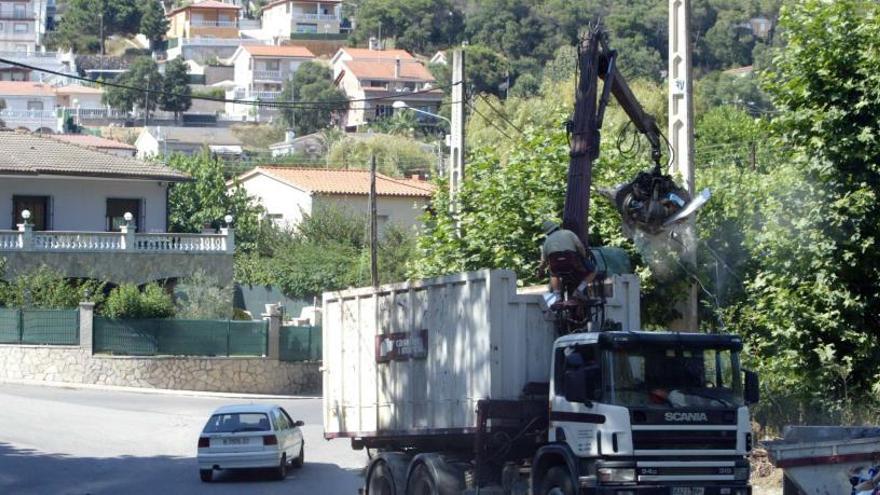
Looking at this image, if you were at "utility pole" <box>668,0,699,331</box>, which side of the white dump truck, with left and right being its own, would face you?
left

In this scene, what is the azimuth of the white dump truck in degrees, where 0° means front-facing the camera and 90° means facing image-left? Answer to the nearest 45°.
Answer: approximately 315°

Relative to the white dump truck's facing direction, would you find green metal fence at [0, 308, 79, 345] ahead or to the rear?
to the rear

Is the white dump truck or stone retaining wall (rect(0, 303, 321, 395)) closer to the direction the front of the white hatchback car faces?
the stone retaining wall

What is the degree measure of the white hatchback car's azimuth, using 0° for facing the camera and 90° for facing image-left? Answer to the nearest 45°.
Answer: approximately 180°

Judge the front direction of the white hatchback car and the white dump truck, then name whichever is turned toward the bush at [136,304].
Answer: the white hatchback car

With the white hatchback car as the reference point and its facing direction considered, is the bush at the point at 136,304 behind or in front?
in front

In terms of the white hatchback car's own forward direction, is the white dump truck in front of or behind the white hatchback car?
behind

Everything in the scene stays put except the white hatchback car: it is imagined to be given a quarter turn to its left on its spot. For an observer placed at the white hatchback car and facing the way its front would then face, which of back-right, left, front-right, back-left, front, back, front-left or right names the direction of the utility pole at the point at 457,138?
back-right

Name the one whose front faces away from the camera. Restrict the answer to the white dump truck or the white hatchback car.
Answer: the white hatchback car

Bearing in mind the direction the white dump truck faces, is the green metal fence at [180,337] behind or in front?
behind

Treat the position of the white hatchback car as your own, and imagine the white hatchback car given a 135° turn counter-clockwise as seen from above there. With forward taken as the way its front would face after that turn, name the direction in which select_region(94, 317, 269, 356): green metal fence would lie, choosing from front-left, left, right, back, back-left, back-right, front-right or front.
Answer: back-right

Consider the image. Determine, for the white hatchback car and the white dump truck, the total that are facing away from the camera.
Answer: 1

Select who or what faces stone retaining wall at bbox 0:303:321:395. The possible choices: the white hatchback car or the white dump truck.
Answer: the white hatchback car
